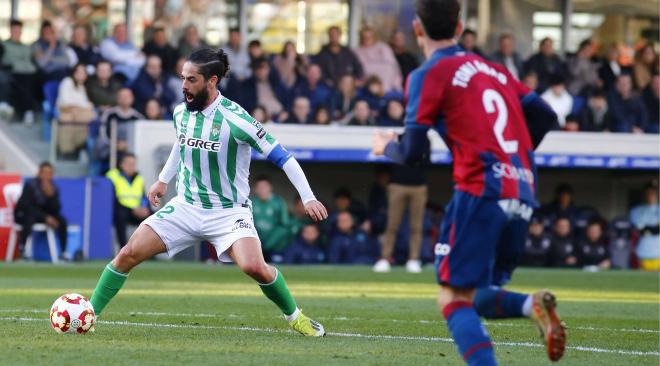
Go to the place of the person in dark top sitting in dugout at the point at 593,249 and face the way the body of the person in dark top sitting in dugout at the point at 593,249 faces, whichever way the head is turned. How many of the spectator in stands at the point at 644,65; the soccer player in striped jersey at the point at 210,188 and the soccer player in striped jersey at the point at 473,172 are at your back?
1

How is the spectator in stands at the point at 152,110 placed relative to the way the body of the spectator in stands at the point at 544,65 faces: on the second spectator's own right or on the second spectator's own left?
on the second spectator's own right

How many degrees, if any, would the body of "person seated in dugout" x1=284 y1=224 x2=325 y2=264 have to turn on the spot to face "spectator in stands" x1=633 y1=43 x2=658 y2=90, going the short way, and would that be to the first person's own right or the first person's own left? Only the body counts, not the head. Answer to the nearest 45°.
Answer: approximately 135° to the first person's own left

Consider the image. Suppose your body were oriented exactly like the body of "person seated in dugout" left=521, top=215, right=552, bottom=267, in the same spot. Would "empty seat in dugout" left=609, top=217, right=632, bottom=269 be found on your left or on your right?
on your left

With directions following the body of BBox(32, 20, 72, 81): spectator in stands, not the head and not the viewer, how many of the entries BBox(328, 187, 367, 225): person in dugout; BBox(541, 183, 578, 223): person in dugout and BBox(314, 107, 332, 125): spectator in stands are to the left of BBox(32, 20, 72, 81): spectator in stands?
3

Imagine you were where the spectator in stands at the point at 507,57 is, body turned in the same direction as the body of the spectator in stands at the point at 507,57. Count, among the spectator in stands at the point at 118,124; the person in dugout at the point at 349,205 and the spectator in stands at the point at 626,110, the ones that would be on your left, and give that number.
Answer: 1

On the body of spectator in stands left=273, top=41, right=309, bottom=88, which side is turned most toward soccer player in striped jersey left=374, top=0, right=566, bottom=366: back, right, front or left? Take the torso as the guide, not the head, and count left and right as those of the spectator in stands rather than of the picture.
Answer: front
